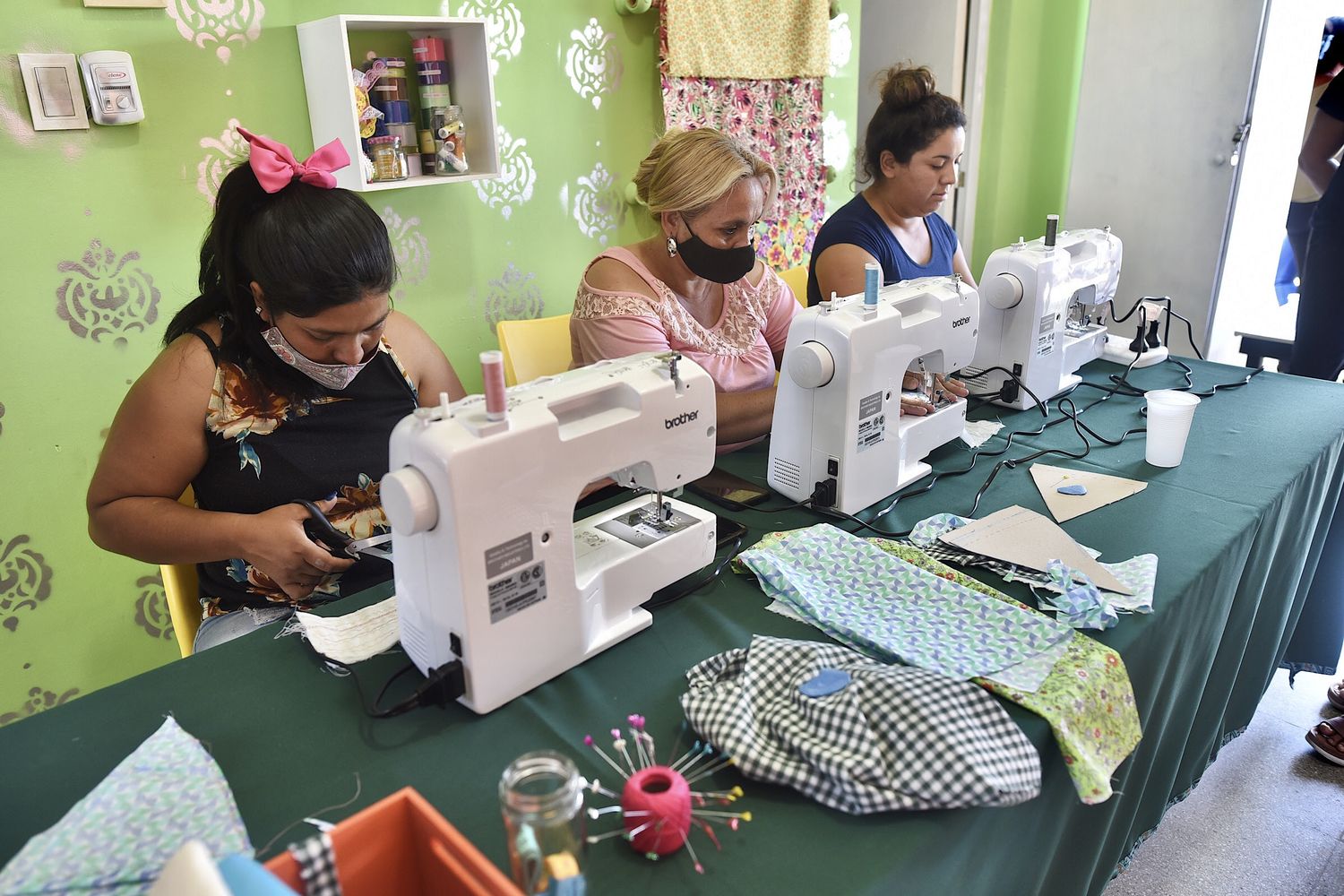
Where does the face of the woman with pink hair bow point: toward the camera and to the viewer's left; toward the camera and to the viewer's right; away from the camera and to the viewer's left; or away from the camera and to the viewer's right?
toward the camera and to the viewer's right

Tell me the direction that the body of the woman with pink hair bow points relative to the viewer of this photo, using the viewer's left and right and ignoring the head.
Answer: facing the viewer and to the right of the viewer

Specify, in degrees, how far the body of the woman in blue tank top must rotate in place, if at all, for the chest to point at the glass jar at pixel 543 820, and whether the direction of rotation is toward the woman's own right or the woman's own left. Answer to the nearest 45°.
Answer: approximately 45° to the woman's own right

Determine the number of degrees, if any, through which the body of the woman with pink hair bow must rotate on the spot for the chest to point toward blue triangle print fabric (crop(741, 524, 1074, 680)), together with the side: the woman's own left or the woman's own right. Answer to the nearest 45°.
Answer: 0° — they already face it

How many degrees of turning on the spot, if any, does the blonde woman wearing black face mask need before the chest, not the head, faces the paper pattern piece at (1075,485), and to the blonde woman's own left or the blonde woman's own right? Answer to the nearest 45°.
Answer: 0° — they already face it

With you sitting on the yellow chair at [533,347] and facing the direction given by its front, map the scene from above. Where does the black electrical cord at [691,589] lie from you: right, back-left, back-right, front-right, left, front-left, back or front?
front-right

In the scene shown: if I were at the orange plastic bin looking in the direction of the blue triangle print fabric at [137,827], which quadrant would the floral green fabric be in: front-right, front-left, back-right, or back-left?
back-right

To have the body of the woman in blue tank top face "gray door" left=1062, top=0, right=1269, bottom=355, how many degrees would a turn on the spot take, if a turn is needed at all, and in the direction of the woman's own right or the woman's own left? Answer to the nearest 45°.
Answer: approximately 90° to the woman's own left

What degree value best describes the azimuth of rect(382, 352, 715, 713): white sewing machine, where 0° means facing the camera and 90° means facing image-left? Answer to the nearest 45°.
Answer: approximately 135°

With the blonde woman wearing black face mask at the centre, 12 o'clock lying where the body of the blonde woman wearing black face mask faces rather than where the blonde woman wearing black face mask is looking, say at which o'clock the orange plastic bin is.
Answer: The orange plastic bin is roughly at 2 o'clock from the blonde woman wearing black face mask.

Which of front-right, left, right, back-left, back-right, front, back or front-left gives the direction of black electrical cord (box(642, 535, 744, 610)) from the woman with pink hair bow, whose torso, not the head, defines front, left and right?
front

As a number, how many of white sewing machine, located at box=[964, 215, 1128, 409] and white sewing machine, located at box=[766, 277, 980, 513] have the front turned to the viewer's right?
0

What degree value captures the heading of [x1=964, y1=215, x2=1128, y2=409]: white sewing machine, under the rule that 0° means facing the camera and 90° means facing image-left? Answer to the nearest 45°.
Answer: approximately 135°

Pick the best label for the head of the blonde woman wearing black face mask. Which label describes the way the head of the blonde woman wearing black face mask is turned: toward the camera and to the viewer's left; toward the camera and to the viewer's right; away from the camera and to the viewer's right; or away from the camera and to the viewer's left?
toward the camera and to the viewer's right

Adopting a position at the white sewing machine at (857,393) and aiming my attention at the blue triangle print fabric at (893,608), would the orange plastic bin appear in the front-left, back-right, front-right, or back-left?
front-right
